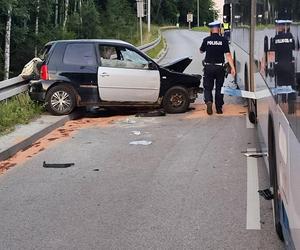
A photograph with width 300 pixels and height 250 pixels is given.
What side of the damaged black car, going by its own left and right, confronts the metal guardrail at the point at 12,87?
back

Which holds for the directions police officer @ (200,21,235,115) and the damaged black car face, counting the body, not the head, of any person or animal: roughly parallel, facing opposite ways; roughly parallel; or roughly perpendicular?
roughly perpendicular

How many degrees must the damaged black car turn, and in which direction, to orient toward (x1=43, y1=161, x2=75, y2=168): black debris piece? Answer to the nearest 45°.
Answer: approximately 90° to its right

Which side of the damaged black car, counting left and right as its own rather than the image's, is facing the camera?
right
